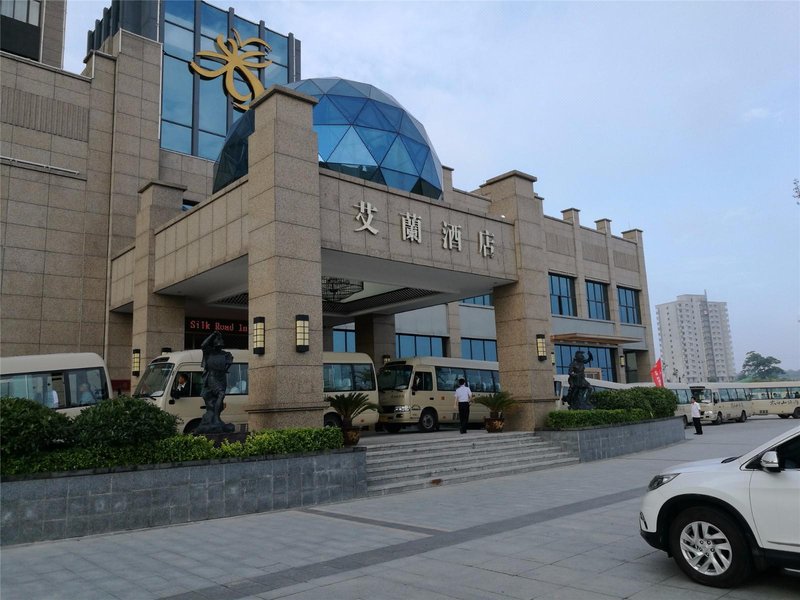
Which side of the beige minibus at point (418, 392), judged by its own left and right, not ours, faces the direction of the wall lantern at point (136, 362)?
front

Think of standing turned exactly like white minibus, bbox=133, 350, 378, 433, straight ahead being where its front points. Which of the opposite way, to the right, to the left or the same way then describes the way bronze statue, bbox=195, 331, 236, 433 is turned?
to the left

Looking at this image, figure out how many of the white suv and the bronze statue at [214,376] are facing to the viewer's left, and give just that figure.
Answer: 1

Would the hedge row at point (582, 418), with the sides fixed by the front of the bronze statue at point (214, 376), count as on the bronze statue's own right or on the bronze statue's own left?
on the bronze statue's own left

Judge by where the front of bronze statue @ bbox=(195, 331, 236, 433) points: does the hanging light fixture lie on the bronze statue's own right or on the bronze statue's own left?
on the bronze statue's own left

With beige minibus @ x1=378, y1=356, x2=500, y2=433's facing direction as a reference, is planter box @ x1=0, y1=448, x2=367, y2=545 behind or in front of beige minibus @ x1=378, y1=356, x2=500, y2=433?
in front

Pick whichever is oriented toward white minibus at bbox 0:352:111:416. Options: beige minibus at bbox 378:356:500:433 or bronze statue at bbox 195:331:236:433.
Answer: beige minibus at bbox 378:356:500:433

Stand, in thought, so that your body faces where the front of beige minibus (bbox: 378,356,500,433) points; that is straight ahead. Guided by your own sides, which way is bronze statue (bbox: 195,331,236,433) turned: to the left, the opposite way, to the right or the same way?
to the left

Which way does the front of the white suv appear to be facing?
to the viewer's left

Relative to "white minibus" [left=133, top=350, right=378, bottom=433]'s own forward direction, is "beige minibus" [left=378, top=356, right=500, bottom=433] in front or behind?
behind

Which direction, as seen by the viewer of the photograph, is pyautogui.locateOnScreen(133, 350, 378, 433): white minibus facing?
facing the viewer and to the left of the viewer

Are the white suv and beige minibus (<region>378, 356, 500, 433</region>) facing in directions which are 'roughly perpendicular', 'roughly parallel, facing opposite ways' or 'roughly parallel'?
roughly perpendicular

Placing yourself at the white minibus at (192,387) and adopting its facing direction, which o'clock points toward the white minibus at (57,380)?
the white minibus at (57,380) is roughly at 1 o'clock from the white minibus at (192,387).

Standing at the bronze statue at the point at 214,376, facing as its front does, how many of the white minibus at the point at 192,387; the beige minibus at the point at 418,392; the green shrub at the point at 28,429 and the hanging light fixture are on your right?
1
